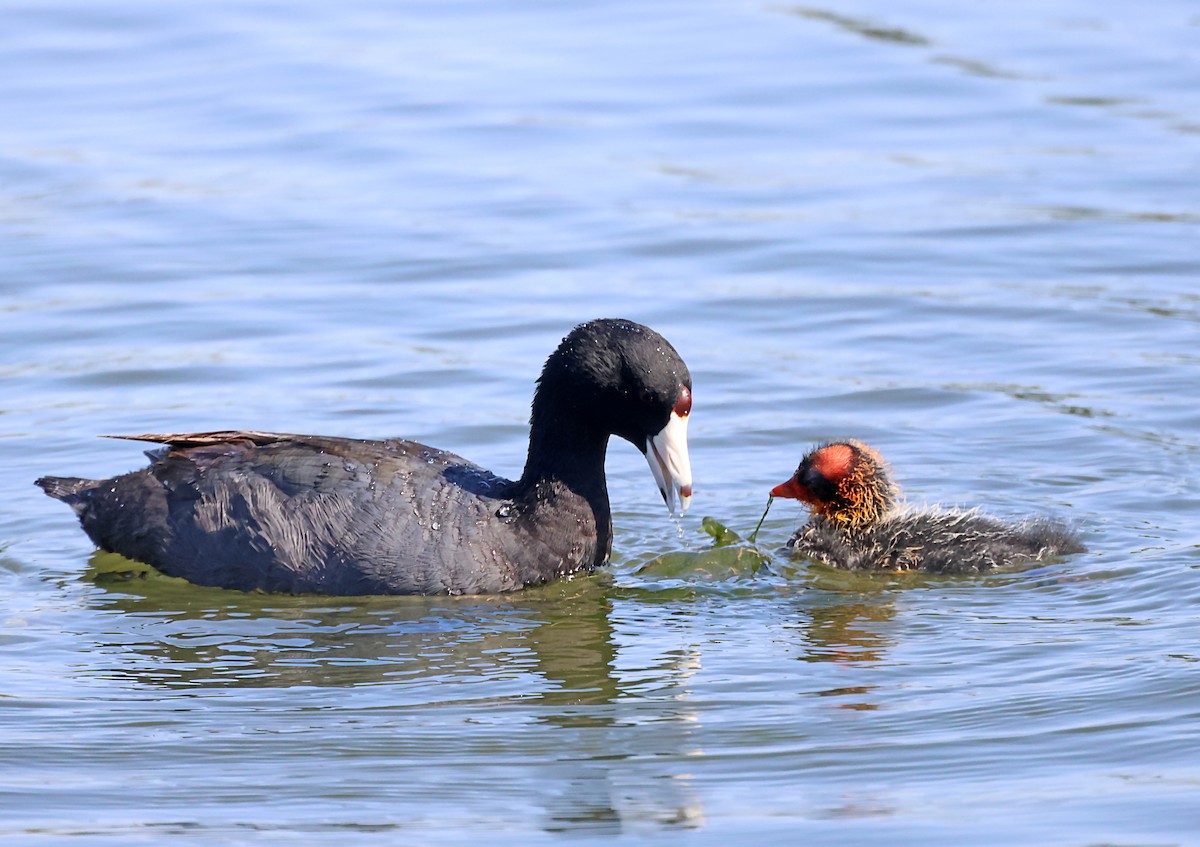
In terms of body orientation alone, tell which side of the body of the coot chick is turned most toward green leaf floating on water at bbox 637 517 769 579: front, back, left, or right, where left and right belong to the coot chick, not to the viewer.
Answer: front

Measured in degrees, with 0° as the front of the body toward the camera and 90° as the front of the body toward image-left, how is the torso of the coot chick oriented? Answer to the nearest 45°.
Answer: approximately 90°

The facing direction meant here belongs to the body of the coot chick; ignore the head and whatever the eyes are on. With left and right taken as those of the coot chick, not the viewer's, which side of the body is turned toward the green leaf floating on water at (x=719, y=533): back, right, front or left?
front
